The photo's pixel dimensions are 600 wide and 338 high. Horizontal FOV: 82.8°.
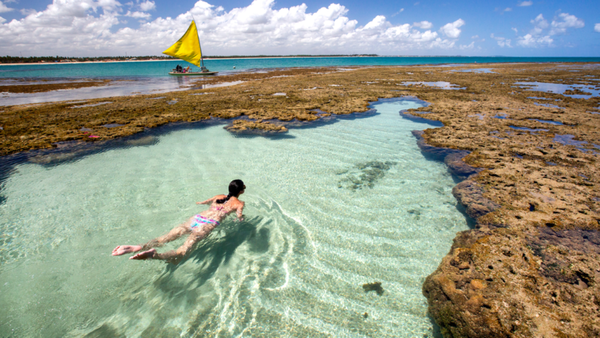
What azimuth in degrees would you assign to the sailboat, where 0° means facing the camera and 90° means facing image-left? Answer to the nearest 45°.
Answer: approximately 270°

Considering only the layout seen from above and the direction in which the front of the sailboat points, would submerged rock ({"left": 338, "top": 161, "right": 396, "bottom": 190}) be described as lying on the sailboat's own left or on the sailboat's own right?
on the sailboat's own right

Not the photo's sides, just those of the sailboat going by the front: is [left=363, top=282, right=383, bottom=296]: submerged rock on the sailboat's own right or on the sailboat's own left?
on the sailboat's own right

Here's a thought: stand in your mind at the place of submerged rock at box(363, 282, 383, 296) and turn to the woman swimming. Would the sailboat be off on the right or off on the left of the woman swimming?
right

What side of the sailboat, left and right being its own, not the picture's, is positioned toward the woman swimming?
right
